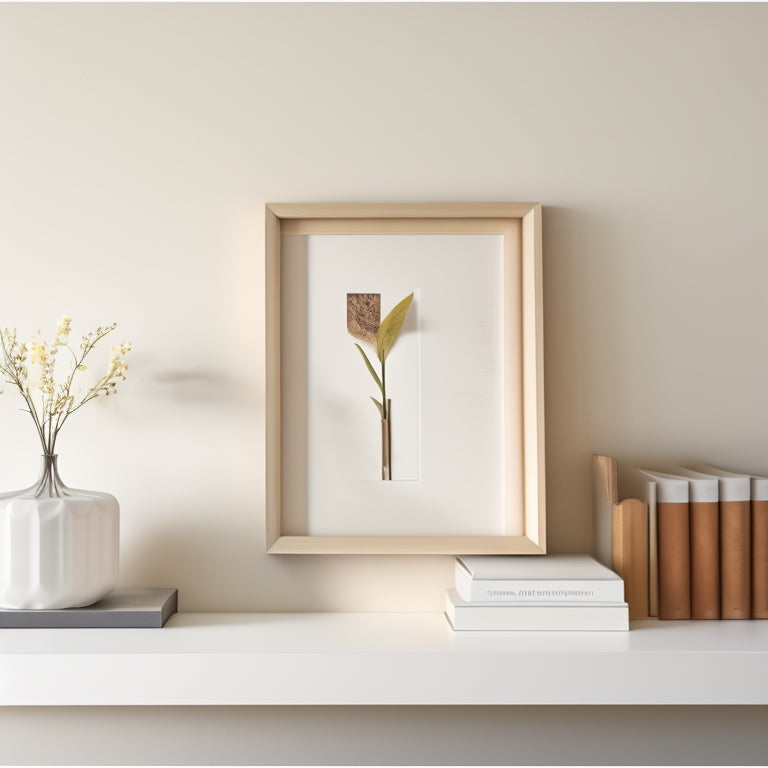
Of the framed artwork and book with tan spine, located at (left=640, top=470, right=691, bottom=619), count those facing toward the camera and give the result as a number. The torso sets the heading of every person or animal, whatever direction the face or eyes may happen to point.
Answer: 1

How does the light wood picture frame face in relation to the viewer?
toward the camera

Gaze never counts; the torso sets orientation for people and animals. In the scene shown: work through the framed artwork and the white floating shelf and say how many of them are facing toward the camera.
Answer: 2

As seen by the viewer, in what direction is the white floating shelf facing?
toward the camera

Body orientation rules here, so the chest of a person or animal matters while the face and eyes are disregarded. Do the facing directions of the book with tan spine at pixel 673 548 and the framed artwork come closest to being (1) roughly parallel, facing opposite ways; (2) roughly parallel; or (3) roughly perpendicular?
roughly perpendicular
